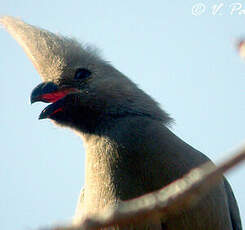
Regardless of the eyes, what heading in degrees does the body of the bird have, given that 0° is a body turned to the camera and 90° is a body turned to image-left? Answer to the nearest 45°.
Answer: approximately 90°
